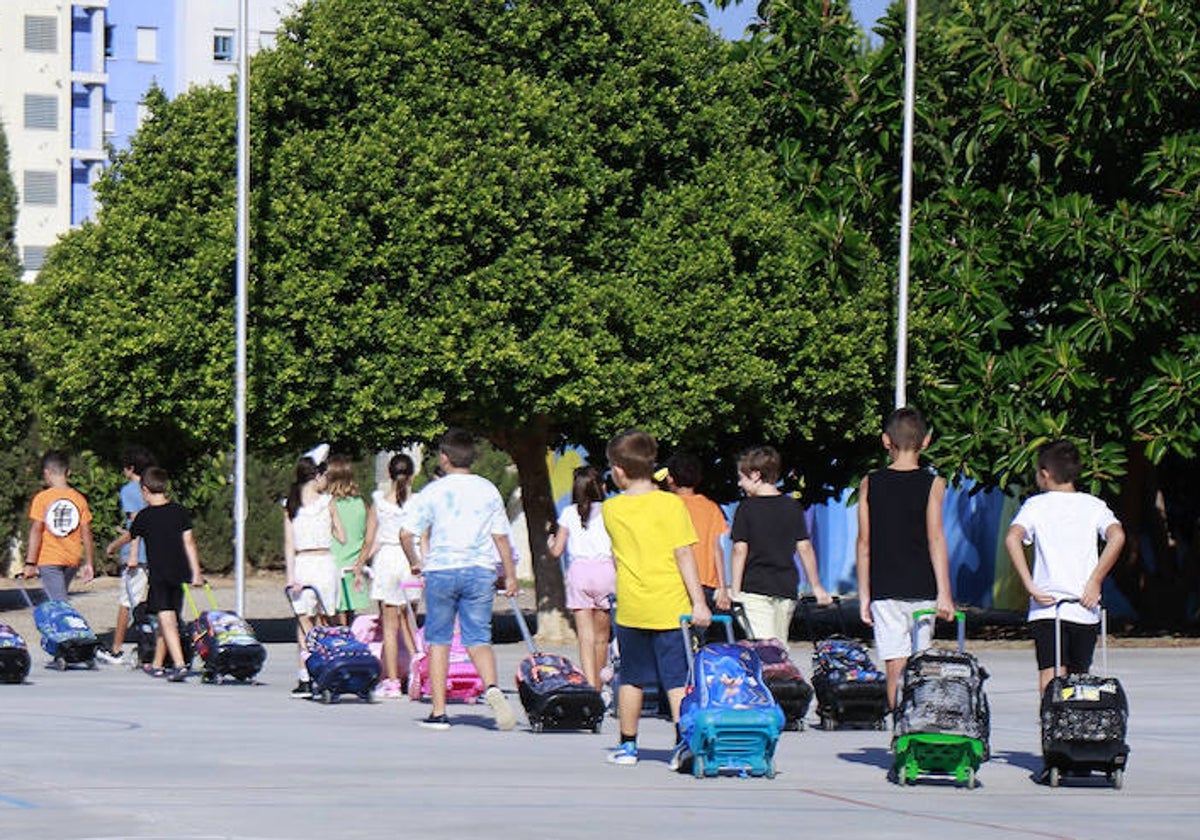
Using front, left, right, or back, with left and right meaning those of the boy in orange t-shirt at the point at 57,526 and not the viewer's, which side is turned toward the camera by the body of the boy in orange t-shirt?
back

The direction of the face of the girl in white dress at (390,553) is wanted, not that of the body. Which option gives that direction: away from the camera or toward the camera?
away from the camera

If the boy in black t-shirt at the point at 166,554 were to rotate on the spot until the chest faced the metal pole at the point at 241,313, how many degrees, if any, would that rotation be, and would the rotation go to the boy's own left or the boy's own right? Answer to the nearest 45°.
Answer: approximately 45° to the boy's own right

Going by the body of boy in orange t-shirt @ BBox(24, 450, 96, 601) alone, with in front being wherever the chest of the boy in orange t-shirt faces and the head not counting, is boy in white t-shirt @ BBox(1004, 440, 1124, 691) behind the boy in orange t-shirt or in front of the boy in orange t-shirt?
behind

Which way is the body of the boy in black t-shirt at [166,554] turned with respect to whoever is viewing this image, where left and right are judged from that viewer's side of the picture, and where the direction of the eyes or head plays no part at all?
facing away from the viewer and to the left of the viewer

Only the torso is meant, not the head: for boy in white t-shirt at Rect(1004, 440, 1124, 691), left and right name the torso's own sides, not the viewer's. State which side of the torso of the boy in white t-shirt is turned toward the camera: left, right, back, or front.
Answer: back

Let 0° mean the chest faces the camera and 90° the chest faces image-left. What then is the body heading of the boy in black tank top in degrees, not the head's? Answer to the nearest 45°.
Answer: approximately 180°

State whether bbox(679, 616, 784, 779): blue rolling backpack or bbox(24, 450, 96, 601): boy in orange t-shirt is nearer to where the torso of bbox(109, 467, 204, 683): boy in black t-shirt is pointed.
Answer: the boy in orange t-shirt

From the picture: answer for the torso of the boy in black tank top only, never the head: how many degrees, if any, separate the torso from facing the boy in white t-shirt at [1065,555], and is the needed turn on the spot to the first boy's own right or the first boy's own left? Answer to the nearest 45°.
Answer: approximately 90° to the first boy's own right
